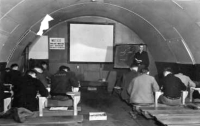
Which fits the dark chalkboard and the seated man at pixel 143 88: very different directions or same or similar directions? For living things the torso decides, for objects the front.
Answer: very different directions

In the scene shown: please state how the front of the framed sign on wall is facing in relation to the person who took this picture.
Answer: facing the viewer

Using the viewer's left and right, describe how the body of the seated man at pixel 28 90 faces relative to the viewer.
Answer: facing away from the viewer and to the right of the viewer

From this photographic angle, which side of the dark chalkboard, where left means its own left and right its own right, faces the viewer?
front

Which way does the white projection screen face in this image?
toward the camera

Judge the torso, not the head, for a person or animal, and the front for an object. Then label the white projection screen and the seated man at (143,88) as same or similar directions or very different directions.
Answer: very different directions

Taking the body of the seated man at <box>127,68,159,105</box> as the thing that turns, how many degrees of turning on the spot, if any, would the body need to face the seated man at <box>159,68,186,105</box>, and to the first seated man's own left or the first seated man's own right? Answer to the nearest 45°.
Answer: approximately 90° to the first seated man's own right

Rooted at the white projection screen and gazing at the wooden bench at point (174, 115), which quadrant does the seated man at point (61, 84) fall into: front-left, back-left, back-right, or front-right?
front-right

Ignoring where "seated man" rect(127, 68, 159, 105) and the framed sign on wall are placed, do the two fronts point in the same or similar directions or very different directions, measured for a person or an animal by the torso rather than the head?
very different directions

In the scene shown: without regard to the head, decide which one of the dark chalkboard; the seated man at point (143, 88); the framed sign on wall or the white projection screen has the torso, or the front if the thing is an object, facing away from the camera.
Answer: the seated man

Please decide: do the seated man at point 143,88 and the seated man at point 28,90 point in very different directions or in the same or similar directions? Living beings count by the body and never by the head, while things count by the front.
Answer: same or similar directions

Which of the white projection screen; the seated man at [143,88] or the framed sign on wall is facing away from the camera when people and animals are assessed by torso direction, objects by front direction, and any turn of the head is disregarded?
the seated man

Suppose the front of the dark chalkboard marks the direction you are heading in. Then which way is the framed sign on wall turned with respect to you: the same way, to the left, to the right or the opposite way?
the same way

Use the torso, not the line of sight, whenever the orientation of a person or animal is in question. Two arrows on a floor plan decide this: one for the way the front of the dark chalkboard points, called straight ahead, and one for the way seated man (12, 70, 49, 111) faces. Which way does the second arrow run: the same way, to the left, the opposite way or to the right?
the opposite way

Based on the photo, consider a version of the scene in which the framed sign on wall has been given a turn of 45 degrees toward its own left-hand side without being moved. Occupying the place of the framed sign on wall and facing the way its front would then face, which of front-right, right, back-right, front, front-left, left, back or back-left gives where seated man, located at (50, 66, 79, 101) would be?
front-right

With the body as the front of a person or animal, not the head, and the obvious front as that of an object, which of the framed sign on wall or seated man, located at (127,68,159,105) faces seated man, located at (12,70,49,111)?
the framed sign on wall

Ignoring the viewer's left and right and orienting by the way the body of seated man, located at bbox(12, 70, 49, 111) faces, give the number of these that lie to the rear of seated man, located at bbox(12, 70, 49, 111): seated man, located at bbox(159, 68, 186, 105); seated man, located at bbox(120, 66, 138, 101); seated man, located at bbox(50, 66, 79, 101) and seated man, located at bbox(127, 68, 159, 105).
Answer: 0

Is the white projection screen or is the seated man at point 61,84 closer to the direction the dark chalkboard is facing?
the seated man

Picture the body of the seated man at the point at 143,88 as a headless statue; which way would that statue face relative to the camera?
away from the camera

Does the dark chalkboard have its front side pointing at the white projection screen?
no
